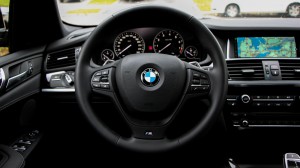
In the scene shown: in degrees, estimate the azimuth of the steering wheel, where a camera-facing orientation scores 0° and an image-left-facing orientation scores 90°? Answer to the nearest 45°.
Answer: approximately 0°
